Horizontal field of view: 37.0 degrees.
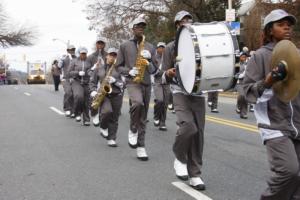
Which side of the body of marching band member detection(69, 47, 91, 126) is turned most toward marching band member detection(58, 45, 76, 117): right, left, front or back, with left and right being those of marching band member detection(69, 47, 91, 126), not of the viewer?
back

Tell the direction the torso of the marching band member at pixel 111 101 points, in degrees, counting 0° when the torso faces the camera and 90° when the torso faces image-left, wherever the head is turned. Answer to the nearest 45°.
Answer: approximately 0°

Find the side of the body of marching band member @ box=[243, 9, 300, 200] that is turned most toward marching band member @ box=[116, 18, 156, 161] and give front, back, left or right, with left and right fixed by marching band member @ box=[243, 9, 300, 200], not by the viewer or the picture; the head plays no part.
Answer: back

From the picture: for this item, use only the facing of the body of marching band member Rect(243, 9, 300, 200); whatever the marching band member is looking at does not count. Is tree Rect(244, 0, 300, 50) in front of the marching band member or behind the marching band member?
behind

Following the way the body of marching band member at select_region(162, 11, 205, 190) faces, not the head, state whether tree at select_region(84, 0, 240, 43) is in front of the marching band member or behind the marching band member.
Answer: behind

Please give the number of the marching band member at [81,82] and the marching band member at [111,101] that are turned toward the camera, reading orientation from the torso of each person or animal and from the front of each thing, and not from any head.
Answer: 2

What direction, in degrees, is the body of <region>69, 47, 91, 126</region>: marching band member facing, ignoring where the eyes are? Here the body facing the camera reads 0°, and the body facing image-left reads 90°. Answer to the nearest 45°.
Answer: approximately 0°

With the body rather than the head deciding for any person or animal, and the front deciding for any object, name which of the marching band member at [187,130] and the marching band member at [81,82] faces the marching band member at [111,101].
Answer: the marching band member at [81,82]

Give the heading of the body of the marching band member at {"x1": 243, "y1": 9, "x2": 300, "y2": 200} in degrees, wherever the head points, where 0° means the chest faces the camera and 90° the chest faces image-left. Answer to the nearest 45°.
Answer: approximately 315°

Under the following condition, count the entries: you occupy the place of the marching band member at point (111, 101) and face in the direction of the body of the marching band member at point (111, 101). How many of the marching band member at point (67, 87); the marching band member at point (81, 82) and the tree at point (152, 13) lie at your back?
3
